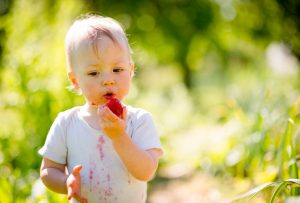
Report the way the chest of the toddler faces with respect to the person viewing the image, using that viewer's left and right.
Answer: facing the viewer
